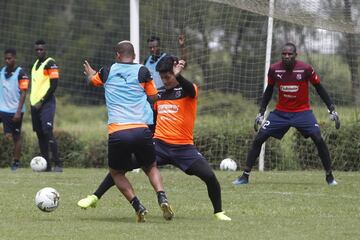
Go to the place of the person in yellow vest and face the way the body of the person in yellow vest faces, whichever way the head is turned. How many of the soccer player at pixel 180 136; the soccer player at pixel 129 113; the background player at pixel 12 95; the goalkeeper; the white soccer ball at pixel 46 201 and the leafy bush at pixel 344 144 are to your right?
1

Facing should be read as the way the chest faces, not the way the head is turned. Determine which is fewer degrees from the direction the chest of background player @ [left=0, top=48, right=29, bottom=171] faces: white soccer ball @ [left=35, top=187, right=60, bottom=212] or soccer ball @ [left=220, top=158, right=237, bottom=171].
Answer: the white soccer ball

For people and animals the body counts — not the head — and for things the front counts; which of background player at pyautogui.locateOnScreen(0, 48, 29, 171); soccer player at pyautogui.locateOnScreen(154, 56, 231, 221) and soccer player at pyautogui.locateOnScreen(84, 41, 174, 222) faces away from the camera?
soccer player at pyautogui.locateOnScreen(84, 41, 174, 222)

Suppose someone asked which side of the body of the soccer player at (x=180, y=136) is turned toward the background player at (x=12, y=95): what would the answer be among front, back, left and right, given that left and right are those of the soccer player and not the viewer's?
right

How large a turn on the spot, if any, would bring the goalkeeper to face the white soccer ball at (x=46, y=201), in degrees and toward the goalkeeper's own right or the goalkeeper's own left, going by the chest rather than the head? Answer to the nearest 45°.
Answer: approximately 45° to the goalkeeper's own right

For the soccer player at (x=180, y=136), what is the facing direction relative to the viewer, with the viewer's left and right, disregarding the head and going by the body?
facing the viewer and to the left of the viewer

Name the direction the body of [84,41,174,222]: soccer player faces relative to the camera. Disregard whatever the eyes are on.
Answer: away from the camera

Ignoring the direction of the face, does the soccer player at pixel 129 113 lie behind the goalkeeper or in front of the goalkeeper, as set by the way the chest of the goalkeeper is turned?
in front

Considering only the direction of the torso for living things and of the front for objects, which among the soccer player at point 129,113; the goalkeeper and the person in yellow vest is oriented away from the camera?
the soccer player

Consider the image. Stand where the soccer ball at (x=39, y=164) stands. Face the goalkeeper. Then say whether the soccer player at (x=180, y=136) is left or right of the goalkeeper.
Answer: right

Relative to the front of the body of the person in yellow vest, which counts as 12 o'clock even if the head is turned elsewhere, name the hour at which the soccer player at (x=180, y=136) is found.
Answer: The soccer player is roughly at 10 o'clock from the person in yellow vest.

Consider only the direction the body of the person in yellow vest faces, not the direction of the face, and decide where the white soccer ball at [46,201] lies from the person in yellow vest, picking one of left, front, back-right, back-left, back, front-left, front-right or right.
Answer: front-left

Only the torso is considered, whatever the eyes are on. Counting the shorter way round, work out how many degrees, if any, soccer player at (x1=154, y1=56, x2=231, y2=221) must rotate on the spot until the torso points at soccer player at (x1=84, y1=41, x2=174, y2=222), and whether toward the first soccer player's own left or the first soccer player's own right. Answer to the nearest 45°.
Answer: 0° — they already face them

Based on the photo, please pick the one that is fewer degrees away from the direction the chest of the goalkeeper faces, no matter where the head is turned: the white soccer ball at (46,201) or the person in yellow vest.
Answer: the white soccer ball

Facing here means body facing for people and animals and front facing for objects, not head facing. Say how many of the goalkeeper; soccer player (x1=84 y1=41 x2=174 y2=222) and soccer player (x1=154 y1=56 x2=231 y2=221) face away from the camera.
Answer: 1

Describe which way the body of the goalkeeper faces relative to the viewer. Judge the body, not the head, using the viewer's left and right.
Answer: facing the viewer
